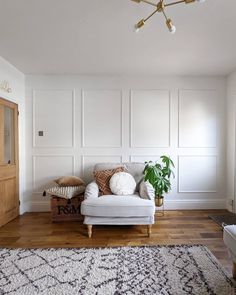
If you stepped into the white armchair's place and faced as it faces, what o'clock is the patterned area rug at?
The patterned area rug is roughly at 12 o'clock from the white armchair.

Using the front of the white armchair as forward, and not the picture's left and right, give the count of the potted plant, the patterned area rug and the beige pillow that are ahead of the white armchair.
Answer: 1

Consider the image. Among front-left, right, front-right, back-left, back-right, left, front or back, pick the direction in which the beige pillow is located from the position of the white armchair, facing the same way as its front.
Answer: back-right

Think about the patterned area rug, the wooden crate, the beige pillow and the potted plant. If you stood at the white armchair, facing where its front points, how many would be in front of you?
1

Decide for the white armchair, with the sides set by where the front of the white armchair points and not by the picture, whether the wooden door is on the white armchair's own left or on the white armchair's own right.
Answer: on the white armchair's own right

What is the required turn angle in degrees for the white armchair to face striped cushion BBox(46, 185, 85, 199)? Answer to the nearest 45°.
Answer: approximately 135° to its right

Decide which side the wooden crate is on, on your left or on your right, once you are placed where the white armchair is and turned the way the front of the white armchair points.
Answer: on your right

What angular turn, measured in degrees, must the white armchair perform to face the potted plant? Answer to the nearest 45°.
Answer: approximately 135° to its left

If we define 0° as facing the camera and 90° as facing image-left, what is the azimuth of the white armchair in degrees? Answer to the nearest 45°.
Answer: approximately 0°
